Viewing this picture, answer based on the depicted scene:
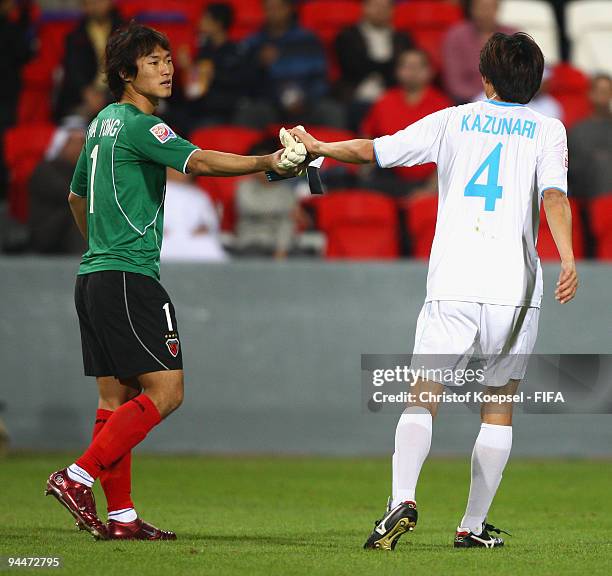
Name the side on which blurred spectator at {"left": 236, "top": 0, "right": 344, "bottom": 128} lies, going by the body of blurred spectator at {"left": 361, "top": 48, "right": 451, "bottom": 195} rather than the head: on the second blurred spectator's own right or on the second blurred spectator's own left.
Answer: on the second blurred spectator's own right

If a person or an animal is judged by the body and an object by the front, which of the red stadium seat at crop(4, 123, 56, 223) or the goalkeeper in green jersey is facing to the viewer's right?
the goalkeeper in green jersey

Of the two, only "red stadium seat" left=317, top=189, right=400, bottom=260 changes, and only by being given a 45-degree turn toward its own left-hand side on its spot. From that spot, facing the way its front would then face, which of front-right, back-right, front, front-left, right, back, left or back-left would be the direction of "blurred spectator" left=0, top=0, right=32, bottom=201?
back

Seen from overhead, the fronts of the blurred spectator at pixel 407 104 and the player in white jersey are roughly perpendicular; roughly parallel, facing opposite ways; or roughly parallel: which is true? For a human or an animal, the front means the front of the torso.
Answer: roughly parallel, facing opposite ways

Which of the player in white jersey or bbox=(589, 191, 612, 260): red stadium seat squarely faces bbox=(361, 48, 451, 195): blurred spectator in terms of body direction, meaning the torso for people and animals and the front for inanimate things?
the player in white jersey

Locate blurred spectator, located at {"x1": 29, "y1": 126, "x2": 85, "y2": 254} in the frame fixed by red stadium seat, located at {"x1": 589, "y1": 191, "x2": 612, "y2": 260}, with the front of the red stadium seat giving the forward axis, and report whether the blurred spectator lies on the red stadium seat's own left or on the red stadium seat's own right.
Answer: on the red stadium seat's own right

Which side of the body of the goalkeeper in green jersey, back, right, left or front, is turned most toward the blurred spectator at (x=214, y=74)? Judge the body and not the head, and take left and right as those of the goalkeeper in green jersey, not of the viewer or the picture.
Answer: left

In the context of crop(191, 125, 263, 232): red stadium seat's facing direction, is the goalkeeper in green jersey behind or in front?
in front

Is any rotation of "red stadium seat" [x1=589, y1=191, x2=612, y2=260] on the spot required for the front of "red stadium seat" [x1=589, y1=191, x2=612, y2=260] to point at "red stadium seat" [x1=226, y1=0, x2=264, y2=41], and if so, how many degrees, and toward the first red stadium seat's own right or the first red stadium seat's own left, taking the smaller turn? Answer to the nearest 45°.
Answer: approximately 135° to the first red stadium seat's own right

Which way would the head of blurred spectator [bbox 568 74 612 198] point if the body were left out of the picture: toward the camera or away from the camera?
toward the camera

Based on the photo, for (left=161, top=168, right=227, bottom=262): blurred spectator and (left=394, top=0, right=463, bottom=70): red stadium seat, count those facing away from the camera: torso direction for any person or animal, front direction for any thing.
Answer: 0

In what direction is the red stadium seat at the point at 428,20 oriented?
toward the camera

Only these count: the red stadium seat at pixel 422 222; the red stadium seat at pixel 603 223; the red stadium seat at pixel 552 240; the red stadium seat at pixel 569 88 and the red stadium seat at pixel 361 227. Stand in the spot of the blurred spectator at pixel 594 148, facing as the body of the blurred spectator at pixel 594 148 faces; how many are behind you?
1

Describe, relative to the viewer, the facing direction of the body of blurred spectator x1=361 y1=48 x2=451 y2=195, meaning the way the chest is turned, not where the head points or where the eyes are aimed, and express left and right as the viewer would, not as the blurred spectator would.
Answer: facing the viewer

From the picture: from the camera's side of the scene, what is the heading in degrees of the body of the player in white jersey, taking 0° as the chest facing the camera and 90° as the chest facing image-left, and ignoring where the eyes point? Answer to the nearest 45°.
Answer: approximately 180°

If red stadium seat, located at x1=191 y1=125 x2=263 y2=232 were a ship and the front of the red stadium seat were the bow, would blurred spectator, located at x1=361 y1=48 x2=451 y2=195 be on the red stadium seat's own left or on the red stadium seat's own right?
on the red stadium seat's own left

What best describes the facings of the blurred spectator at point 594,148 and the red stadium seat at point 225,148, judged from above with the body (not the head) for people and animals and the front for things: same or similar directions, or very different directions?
same or similar directions

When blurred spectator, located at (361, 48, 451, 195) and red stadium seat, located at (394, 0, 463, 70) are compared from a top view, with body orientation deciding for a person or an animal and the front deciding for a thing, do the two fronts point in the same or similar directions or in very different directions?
same or similar directions

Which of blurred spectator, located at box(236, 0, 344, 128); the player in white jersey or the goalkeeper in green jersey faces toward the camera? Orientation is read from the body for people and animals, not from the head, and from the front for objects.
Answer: the blurred spectator

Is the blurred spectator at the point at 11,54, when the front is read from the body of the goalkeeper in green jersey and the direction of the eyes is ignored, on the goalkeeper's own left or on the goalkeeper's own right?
on the goalkeeper's own left

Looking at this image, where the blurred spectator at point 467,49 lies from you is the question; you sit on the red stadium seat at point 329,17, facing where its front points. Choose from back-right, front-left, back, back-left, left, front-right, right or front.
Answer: front-left
